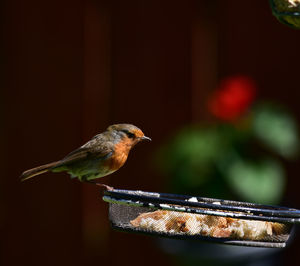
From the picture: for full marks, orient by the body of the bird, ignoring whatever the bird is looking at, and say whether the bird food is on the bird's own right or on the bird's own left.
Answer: on the bird's own right

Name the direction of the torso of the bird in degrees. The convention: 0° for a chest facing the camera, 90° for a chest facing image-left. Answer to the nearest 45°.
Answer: approximately 270°

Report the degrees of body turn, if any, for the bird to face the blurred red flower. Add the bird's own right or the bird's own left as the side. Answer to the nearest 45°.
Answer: approximately 45° to the bird's own left

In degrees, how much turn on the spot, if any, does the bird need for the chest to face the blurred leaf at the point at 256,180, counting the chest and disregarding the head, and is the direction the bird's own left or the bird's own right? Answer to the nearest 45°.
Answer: approximately 45° to the bird's own left
